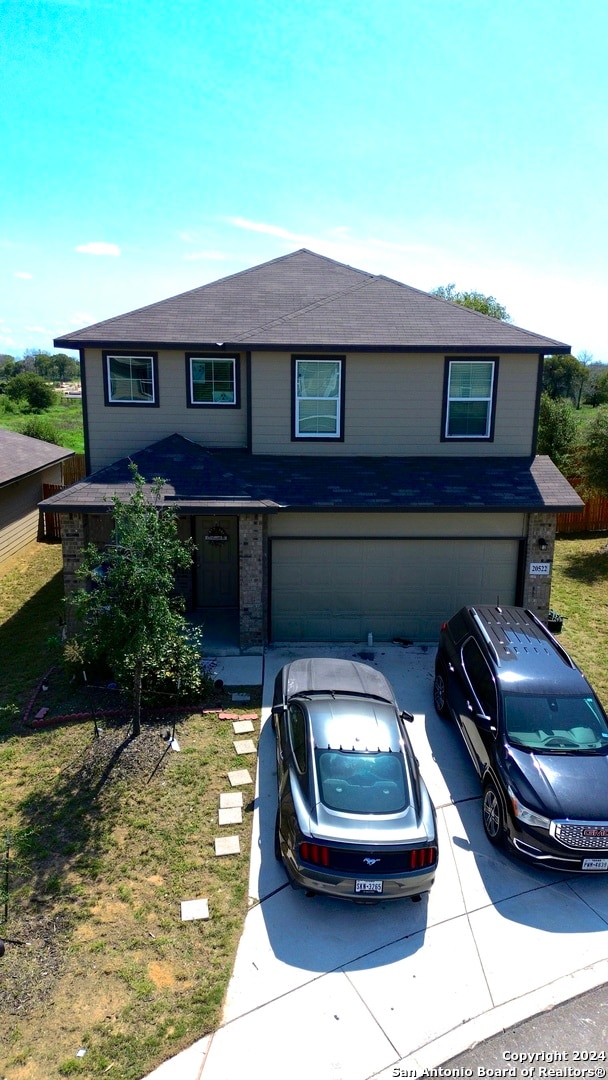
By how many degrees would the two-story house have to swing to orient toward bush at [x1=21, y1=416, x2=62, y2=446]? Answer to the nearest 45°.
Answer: approximately 135° to its right

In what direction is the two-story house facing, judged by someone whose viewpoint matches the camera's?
facing the viewer

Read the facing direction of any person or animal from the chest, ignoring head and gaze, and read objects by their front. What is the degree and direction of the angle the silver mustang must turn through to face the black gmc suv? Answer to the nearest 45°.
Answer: approximately 45° to its right

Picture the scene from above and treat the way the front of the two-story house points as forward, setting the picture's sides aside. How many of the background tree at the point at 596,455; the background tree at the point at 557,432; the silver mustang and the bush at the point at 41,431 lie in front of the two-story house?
1

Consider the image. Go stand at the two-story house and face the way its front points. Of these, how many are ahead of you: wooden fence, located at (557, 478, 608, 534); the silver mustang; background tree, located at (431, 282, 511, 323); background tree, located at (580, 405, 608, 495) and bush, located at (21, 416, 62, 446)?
1

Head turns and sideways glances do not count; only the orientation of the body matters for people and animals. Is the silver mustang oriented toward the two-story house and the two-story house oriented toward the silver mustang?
yes

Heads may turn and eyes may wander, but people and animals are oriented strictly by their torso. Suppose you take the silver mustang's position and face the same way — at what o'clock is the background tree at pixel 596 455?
The background tree is roughly at 1 o'clock from the silver mustang.

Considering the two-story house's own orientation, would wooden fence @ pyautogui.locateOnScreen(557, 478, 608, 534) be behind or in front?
behind

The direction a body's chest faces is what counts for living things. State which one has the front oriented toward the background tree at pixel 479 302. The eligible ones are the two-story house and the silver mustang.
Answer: the silver mustang

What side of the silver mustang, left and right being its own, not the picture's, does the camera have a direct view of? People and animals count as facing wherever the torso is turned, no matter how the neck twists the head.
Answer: back

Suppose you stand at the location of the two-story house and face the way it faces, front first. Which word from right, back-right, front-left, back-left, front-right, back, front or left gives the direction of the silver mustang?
front

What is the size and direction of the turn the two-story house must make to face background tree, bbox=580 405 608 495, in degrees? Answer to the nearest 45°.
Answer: approximately 135° to its left

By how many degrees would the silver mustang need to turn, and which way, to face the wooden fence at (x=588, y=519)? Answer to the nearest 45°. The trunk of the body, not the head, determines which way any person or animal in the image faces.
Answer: approximately 45° to its right

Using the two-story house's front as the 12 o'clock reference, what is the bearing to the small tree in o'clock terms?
The small tree is roughly at 1 o'clock from the two-story house.

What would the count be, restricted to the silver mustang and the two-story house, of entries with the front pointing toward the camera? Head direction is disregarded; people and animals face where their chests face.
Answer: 1

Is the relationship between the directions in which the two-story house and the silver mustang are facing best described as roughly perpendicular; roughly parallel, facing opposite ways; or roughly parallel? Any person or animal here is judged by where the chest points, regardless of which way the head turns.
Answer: roughly parallel, facing opposite ways

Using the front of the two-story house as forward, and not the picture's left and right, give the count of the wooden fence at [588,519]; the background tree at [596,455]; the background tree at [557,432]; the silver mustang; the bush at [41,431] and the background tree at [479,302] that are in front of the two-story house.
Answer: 1

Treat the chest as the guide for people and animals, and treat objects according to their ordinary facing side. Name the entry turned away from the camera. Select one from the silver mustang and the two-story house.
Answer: the silver mustang

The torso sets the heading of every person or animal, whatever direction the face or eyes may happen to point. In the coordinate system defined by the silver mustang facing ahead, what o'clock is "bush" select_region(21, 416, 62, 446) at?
The bush is roughly at 11 o'clock from the silver mustang.
